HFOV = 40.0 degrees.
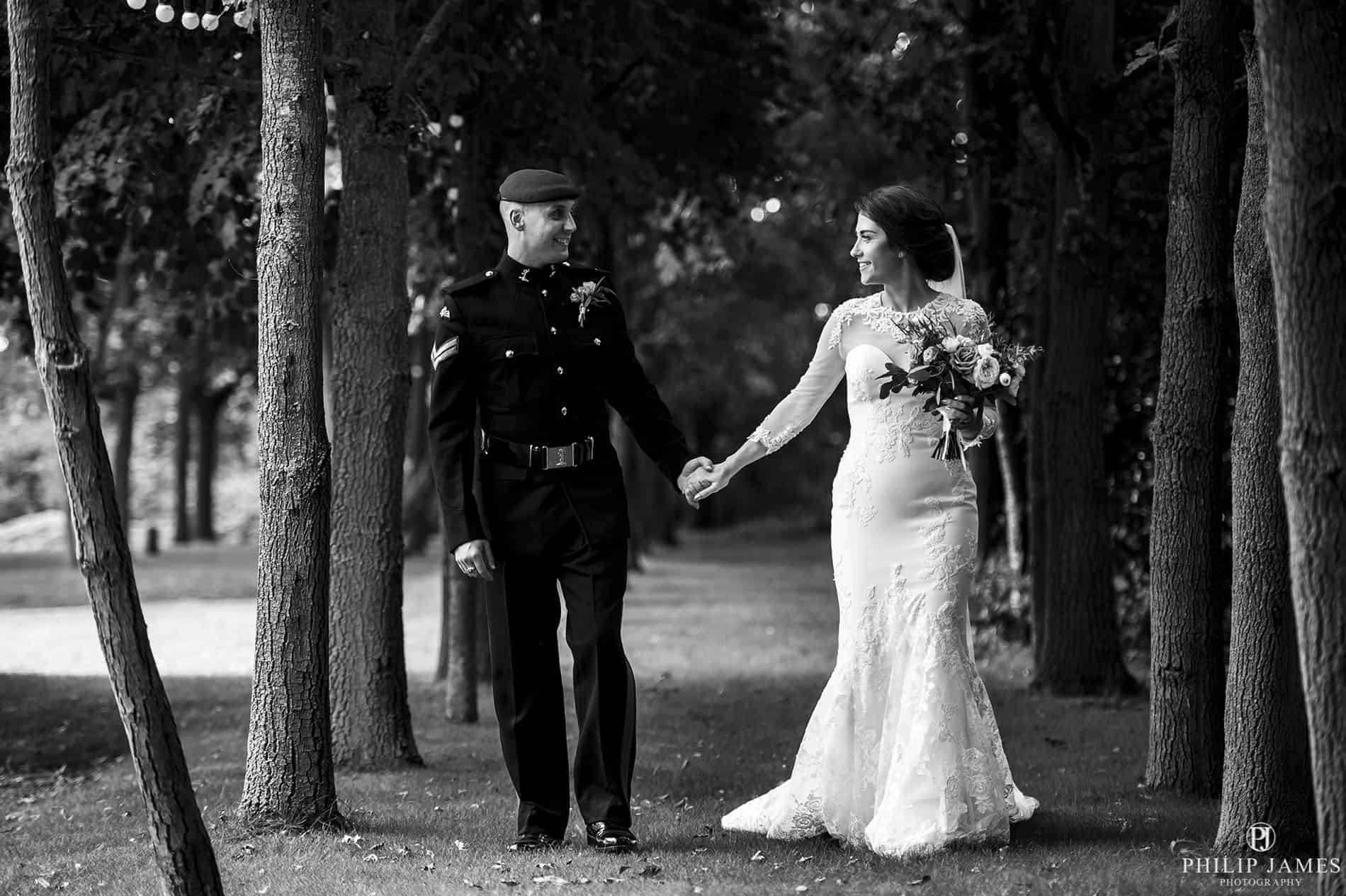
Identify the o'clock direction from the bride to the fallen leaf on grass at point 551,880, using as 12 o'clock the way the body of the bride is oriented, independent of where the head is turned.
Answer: The fallen leaf on grass is roughly at 2 o'clock from the bride.

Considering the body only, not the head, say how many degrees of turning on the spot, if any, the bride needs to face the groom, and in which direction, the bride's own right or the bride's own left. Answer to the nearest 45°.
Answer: approximately 90° to the bride's own right

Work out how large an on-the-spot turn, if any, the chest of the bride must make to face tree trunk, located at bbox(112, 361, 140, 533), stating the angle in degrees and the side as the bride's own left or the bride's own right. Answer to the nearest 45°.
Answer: approximately 135° to the bride's own right

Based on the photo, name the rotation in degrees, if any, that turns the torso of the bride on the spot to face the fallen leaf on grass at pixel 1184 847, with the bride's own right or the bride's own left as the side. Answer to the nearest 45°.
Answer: approximately 90° to the bride's own left

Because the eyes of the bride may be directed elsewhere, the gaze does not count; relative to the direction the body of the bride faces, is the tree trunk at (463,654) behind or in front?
behind

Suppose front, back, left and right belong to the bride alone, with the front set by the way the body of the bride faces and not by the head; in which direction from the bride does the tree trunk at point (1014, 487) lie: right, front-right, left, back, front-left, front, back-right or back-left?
back

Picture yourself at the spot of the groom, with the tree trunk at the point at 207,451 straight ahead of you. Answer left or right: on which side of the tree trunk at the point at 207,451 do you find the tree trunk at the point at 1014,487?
right

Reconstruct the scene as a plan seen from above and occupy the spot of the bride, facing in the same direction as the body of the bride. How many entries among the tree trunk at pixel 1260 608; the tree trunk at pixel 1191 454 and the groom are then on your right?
1

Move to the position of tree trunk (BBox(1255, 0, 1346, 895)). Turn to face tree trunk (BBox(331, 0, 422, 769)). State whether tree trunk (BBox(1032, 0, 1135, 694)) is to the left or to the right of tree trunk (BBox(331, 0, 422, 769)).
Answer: right

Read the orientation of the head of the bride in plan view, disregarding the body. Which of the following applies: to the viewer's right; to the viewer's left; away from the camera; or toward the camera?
to the viewer's left

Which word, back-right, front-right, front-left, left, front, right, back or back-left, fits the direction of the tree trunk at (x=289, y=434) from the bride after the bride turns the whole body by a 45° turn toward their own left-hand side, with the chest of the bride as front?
back-right

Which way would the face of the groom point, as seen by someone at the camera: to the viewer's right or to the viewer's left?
to the viewer's right

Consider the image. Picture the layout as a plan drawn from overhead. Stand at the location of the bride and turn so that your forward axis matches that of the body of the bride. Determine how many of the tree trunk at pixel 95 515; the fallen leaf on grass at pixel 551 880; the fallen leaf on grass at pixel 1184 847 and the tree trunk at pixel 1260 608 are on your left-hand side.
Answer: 2

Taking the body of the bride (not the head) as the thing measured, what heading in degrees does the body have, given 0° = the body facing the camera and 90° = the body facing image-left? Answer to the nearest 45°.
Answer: approximately 0°
